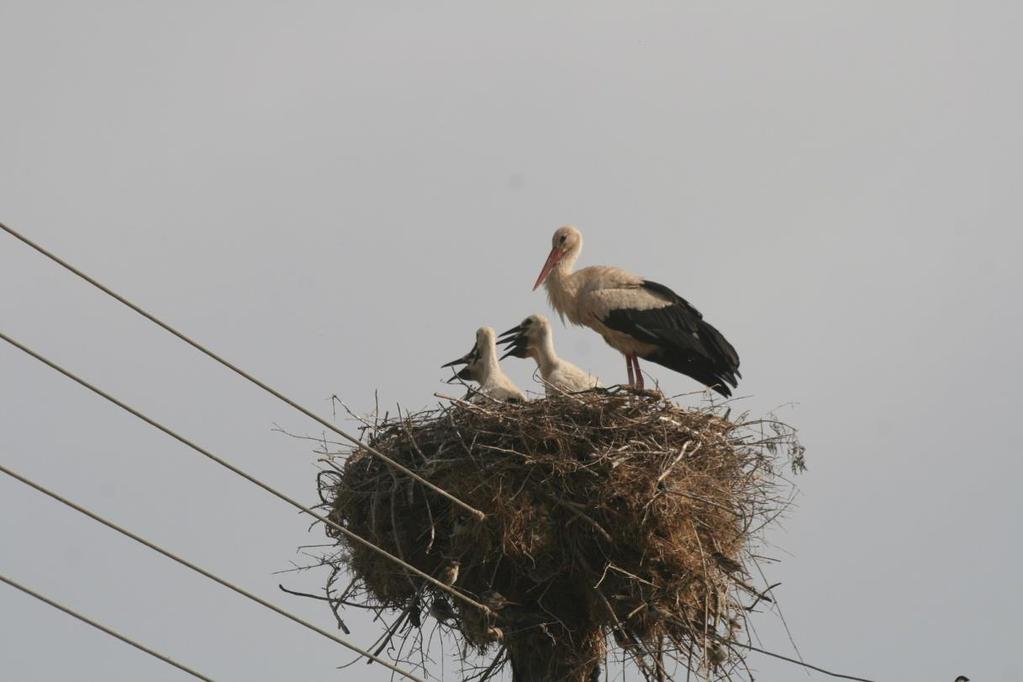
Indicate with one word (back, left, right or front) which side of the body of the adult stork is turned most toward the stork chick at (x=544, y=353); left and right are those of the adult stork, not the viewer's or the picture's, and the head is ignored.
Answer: front

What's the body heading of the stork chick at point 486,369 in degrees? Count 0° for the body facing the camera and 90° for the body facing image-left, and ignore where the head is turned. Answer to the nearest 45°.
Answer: approximately 90°

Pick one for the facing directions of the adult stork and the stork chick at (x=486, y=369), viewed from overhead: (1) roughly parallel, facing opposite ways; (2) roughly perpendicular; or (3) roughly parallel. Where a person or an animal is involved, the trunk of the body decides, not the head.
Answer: roughly parallel

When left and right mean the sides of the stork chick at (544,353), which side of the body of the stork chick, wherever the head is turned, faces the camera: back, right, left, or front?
left

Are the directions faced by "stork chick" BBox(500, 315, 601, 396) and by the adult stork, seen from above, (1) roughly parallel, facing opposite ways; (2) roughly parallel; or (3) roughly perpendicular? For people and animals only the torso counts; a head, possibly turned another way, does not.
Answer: roughly parallel

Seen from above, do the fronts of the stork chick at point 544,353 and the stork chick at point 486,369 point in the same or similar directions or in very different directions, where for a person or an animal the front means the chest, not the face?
same or similar directions

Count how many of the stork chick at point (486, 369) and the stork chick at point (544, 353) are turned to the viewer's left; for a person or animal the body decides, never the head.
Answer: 2

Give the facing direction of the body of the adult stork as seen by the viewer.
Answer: to the viewer's left
